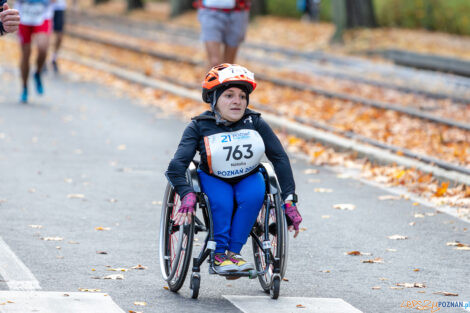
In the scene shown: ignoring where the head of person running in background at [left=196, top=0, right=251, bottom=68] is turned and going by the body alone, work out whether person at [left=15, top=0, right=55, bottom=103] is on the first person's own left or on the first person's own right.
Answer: on the first person's own right

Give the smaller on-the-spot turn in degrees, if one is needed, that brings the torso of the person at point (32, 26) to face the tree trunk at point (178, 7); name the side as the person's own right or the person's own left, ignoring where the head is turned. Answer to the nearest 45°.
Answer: approximately 180°

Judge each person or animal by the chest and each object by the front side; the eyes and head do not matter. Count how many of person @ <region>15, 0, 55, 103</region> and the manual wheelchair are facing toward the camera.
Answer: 2

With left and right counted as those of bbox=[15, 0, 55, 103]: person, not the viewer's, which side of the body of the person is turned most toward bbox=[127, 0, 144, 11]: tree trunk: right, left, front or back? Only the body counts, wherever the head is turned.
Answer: back

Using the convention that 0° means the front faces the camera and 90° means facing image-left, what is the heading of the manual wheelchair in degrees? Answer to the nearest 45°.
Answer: approximately 0°

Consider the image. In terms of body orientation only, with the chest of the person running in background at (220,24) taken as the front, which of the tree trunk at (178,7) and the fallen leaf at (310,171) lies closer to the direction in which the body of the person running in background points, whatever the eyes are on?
the fallen leaf

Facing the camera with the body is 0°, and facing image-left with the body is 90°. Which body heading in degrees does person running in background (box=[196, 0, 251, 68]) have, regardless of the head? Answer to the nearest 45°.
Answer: approximately 0°

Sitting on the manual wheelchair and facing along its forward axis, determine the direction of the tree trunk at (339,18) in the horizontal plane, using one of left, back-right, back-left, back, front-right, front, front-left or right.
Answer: back
